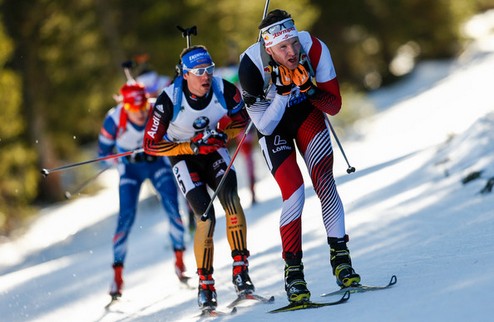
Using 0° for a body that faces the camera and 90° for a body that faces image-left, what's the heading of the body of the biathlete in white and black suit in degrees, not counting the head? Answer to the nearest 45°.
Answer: approximately 315°

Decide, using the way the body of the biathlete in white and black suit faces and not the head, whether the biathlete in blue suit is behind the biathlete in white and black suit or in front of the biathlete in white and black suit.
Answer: behind
